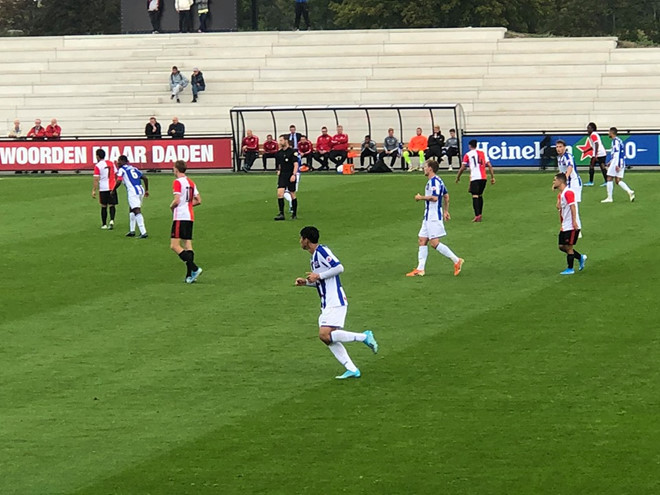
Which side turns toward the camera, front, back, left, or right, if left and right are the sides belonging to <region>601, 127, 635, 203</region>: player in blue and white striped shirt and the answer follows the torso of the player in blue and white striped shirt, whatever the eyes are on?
left

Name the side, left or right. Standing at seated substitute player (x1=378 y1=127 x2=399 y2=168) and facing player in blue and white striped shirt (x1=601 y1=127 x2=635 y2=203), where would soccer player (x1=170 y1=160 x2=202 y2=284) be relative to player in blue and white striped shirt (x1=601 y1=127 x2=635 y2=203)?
right

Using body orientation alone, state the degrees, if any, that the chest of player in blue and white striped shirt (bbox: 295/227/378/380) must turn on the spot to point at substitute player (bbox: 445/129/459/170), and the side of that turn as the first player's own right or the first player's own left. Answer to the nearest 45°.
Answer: approximately 90° to the first player's own right

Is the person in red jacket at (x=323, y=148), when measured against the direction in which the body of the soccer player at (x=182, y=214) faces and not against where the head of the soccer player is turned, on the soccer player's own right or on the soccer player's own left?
on the soccer player's own right

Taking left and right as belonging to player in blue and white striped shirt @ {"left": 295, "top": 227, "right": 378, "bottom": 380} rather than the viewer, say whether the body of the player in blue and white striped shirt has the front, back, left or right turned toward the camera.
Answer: left

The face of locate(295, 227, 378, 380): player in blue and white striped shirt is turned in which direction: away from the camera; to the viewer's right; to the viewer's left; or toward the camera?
to the viewer's left

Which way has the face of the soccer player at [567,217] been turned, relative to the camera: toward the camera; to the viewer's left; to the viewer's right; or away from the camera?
to the viewer's left

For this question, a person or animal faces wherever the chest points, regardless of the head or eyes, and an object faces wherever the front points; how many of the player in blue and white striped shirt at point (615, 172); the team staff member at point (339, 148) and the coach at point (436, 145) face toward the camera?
2

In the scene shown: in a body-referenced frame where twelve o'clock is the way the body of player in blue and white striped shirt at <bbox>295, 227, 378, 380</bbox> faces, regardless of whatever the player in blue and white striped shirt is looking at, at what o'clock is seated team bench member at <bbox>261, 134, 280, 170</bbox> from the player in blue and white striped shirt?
The seated team bench member is roughly at 3 o'clock from the player in blue and white striped shirt.

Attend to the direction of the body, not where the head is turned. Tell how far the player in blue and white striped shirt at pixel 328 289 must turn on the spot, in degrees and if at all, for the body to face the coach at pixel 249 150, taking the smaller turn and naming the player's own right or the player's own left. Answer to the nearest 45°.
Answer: approximately 90° to the player's own right
